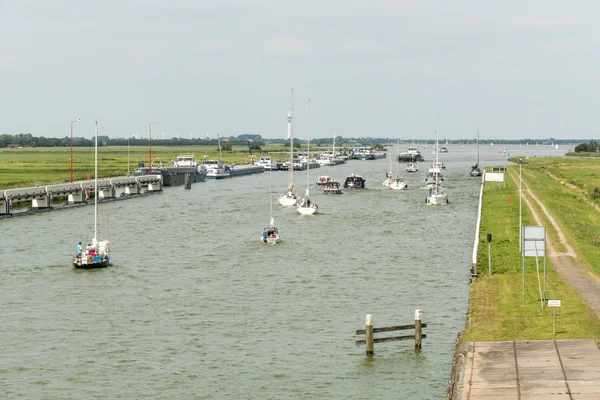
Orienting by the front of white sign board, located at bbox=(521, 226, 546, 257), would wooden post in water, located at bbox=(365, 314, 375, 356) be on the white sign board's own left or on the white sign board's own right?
on the white sign board's own left

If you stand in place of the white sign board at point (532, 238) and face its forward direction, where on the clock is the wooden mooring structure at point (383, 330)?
The wooden mooring structure is roughly at 8 o'clock from the white sign board.

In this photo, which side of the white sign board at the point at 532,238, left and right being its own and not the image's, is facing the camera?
back
